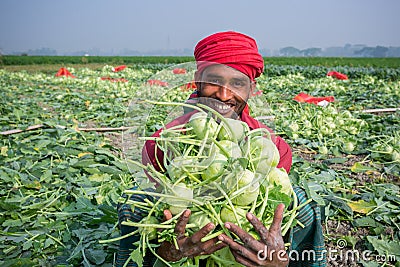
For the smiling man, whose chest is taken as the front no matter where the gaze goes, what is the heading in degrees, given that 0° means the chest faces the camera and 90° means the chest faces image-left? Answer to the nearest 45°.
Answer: approximately 0°
